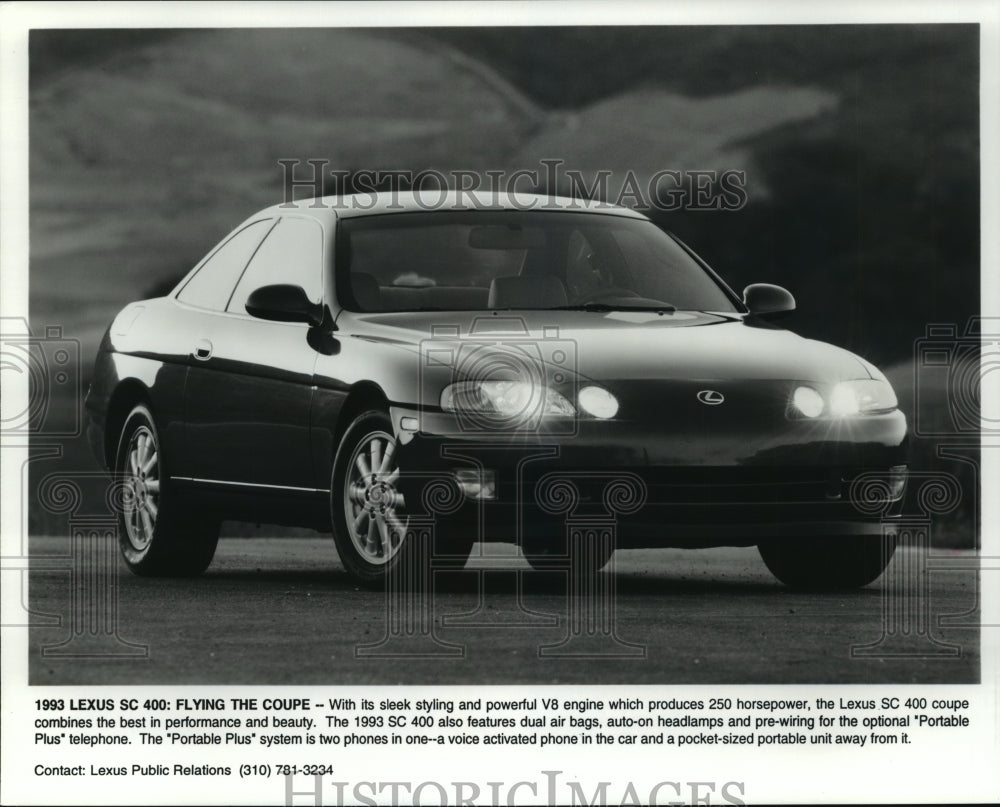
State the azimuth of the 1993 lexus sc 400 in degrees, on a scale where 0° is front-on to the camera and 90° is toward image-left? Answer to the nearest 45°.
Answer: approximately 315°
